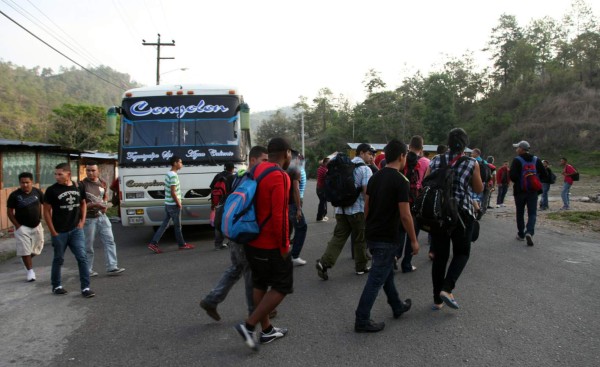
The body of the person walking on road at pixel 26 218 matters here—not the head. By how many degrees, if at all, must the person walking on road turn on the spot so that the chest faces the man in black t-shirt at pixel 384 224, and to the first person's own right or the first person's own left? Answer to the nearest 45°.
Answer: approximately 45° to the first person's own left

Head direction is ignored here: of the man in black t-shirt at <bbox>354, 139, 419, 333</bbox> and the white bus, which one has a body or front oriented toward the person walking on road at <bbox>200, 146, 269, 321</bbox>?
the white bus

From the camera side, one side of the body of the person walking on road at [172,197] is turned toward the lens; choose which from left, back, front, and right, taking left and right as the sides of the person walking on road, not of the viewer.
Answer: right

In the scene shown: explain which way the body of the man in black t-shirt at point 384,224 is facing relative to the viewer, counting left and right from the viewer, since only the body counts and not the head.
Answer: facing away from the viewer and to the right of the viewer

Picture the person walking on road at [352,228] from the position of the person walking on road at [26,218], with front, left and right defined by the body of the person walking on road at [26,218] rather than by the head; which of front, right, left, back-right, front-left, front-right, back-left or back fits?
front-left

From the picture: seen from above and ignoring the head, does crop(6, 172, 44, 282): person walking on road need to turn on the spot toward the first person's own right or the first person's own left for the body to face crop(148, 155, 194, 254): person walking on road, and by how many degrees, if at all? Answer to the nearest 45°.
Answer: approximately 90° to the first person's own left

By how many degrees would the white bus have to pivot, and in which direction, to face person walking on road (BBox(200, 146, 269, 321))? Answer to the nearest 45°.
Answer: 0° — it already faces them

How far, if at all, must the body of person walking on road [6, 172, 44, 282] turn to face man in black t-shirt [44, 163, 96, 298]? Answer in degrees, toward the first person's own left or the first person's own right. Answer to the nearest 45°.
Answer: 0° — they already face them

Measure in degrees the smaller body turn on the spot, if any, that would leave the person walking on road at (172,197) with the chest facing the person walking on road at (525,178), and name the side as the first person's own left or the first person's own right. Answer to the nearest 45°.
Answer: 0° — they already face them

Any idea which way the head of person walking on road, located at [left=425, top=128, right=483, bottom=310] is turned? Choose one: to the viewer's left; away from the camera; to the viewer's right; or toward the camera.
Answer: away from the camera
